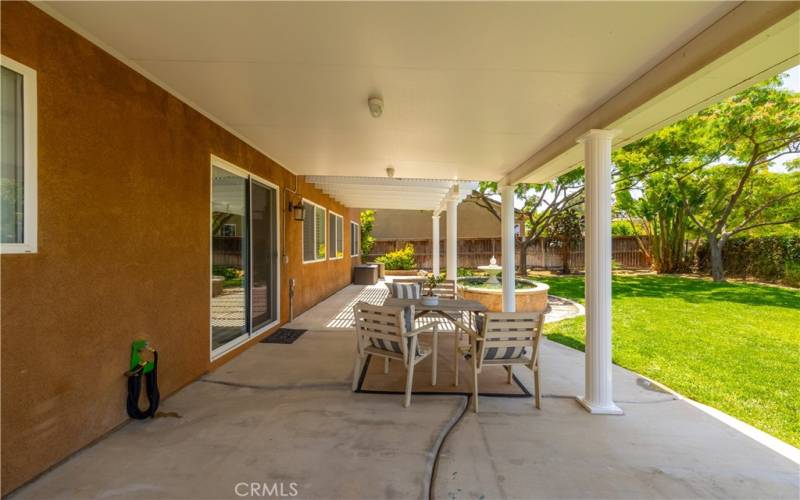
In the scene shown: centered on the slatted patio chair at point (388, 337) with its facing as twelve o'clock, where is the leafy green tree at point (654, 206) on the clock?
The leafy green tree is roughly at 12 o'clock from the slatted patio chair.

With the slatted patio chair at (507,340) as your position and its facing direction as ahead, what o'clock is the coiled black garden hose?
The coiled black garden hose is roughly at 10 o'clock from the slatted patio chair.

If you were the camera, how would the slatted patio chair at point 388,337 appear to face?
facing away from the viewer and to the right of the viewer

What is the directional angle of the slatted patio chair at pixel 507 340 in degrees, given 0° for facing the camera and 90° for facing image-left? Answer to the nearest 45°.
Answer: approximately 135°

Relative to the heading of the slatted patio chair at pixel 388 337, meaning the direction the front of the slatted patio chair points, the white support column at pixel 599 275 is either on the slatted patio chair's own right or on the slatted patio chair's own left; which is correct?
on the slatted patio chair's own right

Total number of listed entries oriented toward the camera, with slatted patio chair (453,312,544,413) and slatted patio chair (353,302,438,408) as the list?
0

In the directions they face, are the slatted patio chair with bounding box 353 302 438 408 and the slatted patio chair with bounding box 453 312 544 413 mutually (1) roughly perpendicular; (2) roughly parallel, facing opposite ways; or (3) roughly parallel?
roughly perpendicular

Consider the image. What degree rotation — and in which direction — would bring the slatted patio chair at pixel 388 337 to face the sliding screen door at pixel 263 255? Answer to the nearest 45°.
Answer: approximately 90° to its left
